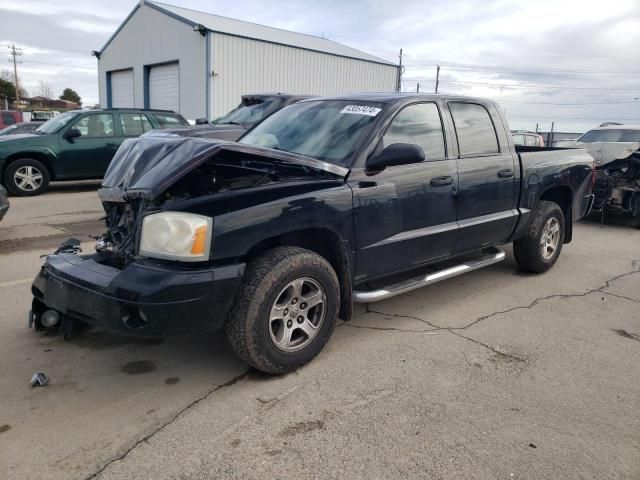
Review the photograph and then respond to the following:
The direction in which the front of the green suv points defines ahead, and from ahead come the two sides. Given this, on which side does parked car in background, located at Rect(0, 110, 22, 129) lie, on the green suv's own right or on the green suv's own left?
on the green suv's own right

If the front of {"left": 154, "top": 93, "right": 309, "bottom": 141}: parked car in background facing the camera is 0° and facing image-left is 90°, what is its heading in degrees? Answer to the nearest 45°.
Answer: approximately 45°

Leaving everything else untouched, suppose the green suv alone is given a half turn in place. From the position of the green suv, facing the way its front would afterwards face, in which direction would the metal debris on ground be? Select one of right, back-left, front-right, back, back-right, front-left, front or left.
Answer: right

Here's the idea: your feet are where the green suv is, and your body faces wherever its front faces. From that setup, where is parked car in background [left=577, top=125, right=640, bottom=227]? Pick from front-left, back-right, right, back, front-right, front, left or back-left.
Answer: back-left

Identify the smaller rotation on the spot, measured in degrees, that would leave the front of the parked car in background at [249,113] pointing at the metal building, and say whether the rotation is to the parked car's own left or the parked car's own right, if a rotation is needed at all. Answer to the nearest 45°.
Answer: approximately 135° to the parked car's own right

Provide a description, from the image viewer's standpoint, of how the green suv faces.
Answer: facing to the left of the viewer

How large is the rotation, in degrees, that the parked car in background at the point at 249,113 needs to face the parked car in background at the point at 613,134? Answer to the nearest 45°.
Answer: approximately 135° to its left

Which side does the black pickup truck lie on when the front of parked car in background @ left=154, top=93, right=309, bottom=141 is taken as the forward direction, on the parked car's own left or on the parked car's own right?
on the parked car's own left
